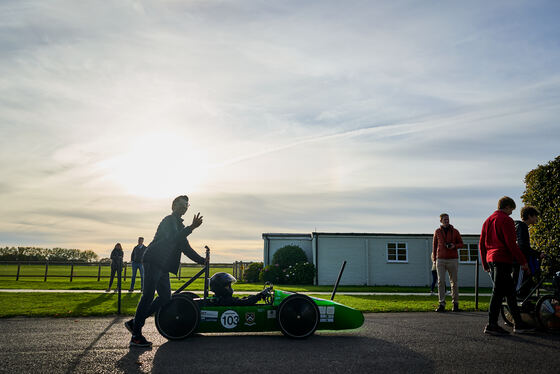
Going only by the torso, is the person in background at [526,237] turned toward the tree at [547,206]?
no

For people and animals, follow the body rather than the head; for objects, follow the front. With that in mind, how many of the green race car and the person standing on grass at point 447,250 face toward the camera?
1

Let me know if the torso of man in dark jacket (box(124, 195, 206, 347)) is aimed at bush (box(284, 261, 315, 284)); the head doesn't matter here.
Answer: no

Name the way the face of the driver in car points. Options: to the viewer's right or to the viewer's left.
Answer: to the viewer's right

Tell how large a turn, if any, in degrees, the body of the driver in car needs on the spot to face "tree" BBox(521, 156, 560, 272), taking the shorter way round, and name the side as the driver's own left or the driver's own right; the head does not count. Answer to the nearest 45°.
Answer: approximately 45° to the driver's own left

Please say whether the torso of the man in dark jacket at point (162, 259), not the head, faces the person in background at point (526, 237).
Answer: yes

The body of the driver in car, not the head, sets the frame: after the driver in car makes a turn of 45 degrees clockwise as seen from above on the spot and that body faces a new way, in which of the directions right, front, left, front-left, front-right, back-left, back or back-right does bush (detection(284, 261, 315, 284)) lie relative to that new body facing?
back-left

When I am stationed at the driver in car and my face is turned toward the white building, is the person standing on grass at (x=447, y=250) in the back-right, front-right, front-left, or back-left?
front-right

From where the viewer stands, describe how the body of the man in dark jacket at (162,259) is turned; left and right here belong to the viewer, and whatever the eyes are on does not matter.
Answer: facing to the right of the viewer

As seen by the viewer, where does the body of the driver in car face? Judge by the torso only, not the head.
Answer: to the viewer's right

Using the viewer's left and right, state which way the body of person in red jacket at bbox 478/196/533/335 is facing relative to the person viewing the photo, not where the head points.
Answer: facing away from the viewer and to the right of the viewer

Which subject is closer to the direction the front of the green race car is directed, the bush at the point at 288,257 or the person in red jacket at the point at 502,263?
the person in red jacket

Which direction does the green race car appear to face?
to the viewer's right

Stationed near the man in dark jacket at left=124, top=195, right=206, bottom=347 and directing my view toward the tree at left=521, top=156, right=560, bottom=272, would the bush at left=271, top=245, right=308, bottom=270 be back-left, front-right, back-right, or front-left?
front-left

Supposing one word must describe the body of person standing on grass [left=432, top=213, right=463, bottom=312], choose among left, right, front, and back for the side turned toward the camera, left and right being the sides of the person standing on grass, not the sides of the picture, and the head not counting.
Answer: front

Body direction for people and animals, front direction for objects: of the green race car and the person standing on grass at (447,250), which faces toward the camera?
the person standing on grass

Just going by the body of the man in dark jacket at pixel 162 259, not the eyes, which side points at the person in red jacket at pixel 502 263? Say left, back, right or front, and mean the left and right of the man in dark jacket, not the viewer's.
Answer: front
